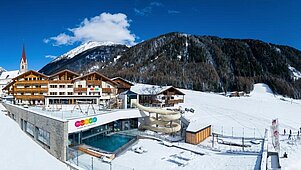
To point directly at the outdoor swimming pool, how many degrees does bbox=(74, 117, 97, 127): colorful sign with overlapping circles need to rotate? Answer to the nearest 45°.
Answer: approximately 90° to its left

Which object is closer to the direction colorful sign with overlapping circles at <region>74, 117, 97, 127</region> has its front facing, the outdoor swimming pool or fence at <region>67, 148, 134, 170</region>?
the fence

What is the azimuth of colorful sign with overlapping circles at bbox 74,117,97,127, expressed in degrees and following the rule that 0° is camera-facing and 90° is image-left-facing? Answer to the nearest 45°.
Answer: approximately 315°

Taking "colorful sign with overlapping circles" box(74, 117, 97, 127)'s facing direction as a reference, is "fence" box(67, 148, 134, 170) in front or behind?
in front
